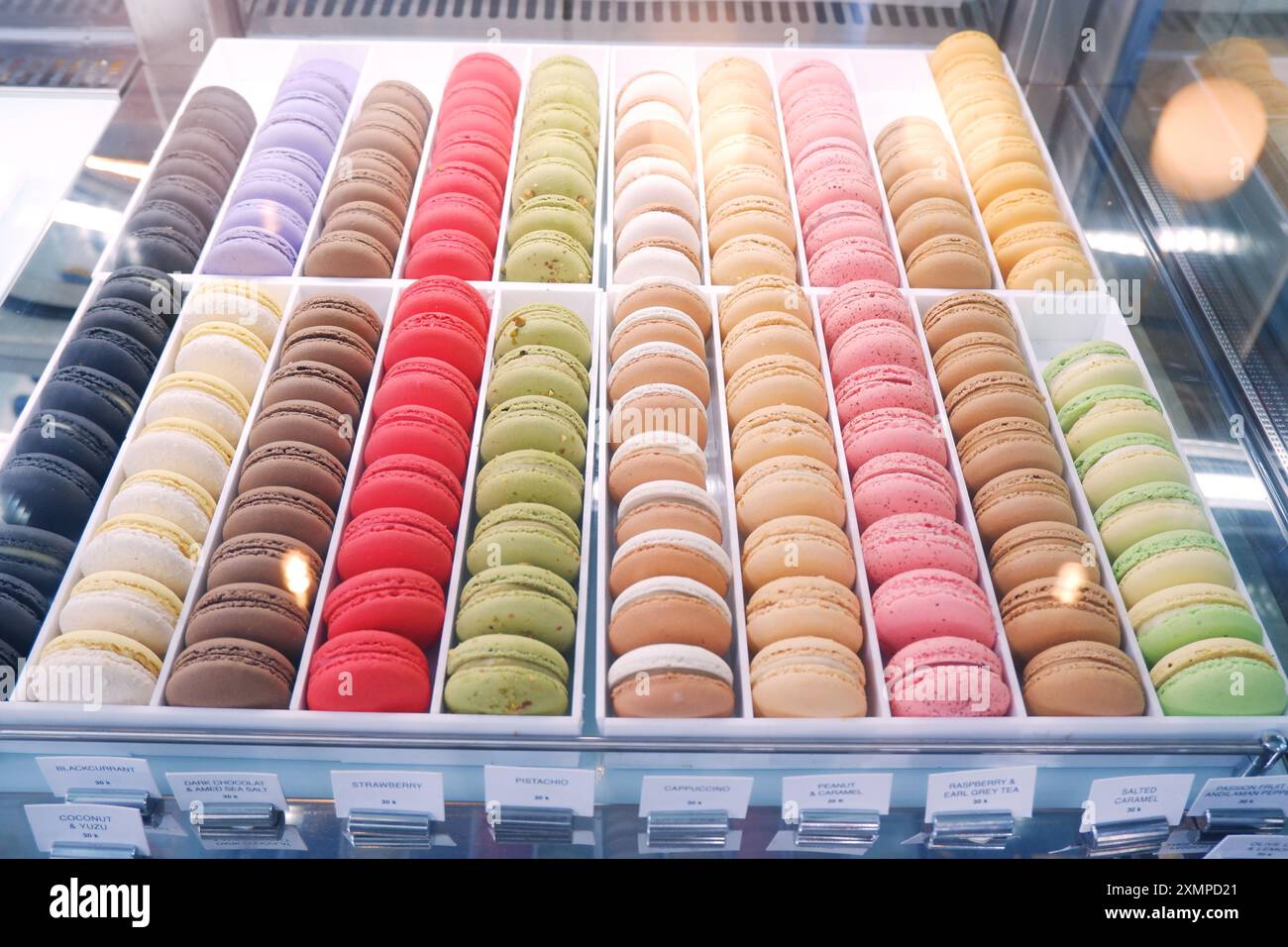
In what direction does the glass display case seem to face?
toward the camera

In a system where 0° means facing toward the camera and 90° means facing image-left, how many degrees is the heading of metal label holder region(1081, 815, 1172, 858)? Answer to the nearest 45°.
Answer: approximately 0°

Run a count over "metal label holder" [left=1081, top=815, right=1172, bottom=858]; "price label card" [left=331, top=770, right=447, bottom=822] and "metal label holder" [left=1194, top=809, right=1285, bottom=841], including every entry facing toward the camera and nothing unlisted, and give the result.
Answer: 3

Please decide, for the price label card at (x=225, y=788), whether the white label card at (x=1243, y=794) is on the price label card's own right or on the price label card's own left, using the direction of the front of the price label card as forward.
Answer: on the price label card's own left

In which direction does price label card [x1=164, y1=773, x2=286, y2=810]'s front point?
toward the camera

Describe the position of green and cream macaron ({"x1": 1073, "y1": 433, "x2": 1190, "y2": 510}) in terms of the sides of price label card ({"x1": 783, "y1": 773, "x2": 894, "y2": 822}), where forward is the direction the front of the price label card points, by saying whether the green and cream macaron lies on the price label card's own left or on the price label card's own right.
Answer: on the price label card's own left

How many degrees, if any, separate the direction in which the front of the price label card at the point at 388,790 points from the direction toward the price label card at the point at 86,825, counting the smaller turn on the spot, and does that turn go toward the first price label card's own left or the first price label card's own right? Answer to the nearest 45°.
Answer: approximately 90° to the first price label card's own right

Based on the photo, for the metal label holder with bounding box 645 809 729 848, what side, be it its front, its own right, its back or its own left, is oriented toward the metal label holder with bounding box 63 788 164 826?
right

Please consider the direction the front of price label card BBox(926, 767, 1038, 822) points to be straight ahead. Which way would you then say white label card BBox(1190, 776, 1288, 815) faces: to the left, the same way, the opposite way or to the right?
the same way

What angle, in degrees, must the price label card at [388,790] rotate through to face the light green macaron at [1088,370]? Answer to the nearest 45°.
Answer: approximately 90° to its left

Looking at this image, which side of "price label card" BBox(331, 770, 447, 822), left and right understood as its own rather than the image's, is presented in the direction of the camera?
front

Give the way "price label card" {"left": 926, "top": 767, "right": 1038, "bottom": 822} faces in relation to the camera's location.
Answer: facing the viewer
